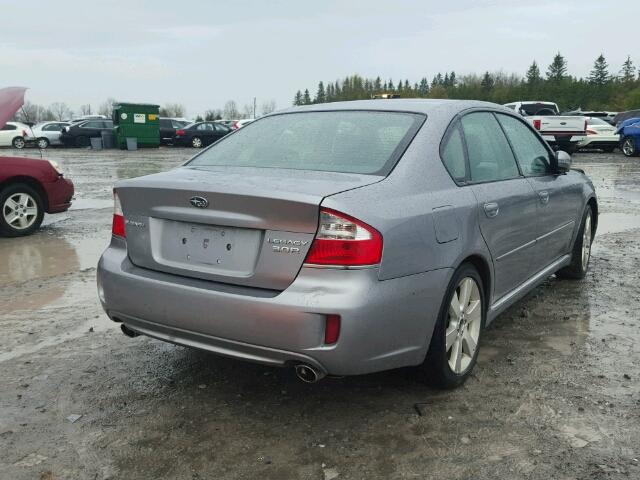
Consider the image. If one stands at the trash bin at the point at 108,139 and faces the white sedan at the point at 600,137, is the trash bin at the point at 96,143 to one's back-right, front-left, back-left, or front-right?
back-right

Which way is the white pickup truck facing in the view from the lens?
facing away from the viewer and to the left of the viewer

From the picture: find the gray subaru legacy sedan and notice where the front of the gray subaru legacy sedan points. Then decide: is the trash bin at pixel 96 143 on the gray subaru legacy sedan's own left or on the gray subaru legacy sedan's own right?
on the gray subaru legacy sedan's own left

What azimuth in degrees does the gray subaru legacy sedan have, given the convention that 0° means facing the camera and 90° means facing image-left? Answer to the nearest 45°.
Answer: approximately 225°

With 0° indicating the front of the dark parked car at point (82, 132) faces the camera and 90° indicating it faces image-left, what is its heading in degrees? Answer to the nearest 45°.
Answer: approximately 45°

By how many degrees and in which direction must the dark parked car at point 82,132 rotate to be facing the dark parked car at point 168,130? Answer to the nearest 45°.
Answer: approximately 135° to its left

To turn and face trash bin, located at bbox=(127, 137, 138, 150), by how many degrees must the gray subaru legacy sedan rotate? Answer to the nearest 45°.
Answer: approximately 45° to its left

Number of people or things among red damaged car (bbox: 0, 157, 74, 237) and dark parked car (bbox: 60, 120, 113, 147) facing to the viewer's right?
1
